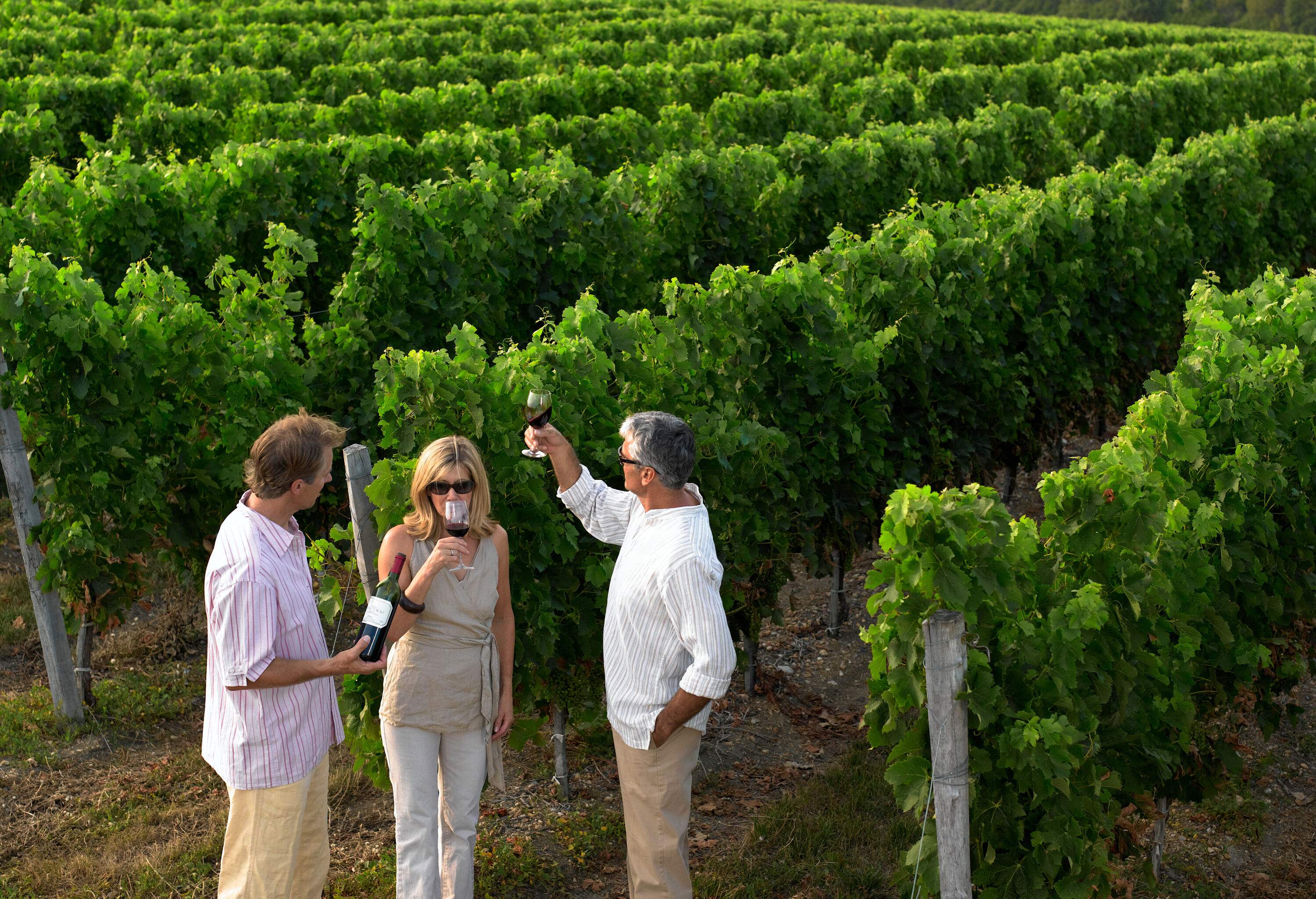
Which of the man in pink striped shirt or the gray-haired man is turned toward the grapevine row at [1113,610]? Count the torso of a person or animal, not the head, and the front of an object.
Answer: the man in pink striped shirt

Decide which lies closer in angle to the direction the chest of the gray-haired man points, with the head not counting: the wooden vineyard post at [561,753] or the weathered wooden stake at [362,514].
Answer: the weathered wooden stake

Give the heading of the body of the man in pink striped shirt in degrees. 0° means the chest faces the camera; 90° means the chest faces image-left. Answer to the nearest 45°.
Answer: approximately 270°

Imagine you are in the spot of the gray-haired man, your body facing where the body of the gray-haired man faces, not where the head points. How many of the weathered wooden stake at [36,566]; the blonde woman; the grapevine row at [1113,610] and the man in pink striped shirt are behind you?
1

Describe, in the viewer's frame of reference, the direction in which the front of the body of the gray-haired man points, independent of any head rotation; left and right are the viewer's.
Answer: facing to the left of the viewer

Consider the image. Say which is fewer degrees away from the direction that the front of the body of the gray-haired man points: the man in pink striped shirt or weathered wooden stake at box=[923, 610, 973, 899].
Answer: the man in pink striped shirt

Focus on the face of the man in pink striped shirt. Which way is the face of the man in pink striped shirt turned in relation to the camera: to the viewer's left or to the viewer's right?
to the viewer's right

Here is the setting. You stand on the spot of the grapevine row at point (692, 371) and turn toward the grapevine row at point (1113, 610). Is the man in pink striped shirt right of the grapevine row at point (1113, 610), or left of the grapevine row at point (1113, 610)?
right

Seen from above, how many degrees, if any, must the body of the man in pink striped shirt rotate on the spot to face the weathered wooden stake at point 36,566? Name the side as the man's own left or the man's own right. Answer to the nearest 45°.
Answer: approximately 90° to the man's own left

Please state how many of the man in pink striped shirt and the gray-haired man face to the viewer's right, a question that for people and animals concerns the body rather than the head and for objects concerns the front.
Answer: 1

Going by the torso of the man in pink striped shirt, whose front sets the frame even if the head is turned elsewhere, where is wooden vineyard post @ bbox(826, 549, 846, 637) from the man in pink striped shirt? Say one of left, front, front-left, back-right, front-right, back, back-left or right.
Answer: front-left

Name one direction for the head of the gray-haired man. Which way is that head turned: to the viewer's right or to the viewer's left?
to the viewer's left

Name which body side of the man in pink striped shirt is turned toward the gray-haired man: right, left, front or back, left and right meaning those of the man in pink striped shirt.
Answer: front
